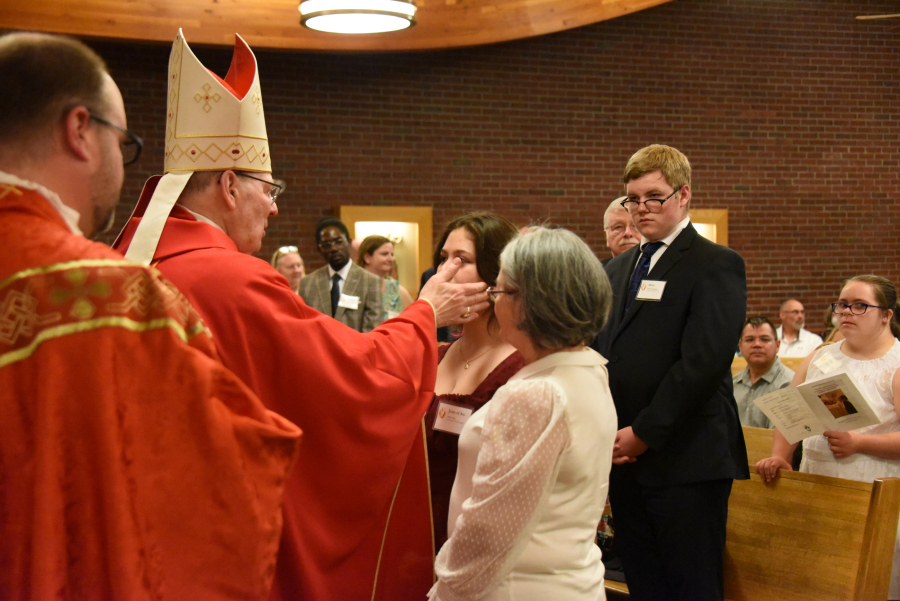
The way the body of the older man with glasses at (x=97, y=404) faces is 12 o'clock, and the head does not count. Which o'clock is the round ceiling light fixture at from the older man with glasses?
The round ceiling light fixture is roughly at 11 o'clock from the older man with glasses.

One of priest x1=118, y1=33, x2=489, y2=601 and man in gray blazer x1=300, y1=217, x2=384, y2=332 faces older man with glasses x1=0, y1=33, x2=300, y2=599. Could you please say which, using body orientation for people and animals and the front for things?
the man in gray blazer

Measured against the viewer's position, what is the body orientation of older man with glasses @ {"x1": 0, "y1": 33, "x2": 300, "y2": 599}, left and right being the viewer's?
facing away from the viewer and to the right of the viewer

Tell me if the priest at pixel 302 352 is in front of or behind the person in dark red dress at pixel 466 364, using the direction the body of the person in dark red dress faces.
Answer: in front

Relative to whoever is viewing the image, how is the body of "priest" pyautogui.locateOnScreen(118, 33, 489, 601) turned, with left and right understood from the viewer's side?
facing away from the viewer and to the right of the viewer

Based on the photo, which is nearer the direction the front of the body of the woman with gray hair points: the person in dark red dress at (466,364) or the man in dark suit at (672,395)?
the person in dark red dress

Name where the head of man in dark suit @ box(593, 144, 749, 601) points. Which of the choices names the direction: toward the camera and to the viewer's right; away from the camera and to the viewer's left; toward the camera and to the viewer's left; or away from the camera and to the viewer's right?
toward the camera and to the viewer's left

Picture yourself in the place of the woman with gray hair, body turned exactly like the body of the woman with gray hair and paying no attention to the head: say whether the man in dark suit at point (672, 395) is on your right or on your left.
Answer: on your right

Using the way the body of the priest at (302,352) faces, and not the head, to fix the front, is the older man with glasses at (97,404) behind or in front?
behind

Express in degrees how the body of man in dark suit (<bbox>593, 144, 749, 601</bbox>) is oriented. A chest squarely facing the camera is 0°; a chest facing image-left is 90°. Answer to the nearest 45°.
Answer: approximately 45°

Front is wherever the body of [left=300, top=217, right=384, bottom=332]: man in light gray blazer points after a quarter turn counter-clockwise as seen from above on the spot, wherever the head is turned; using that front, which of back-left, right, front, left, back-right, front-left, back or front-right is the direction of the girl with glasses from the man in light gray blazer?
front-right
